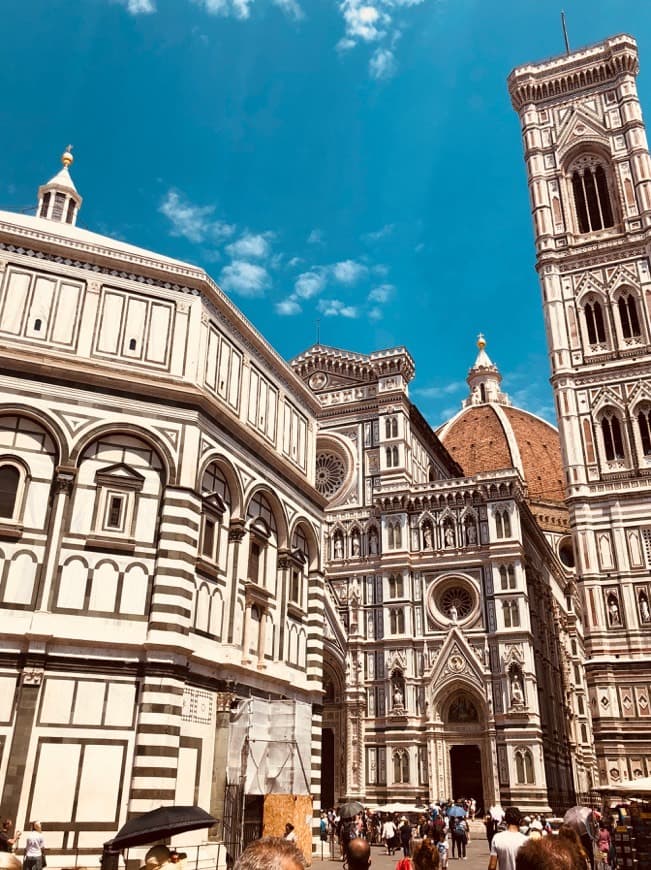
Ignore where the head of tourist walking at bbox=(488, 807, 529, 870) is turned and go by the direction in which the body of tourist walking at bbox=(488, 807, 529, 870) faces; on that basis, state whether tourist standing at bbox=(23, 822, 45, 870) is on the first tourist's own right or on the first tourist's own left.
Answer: on the first tourist's own left

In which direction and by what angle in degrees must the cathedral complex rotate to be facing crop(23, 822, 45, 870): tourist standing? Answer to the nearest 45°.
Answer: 0° — it already faces them

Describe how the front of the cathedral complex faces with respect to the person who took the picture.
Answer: facing the viewer and to the left of the viewer

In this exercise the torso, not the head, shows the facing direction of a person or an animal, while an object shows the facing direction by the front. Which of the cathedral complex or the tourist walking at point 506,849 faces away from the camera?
the tourist walking

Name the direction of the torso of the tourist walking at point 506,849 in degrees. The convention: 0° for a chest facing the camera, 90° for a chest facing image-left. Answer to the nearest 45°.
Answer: approximately 180°

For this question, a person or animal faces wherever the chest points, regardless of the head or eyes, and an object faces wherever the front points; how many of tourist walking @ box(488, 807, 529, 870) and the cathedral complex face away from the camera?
1

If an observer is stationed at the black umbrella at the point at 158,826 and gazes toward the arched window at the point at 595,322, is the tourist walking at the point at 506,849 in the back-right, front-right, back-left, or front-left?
front-right

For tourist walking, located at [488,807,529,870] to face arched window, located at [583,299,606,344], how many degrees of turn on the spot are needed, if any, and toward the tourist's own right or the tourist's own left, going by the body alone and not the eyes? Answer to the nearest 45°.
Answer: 0° — they already face it

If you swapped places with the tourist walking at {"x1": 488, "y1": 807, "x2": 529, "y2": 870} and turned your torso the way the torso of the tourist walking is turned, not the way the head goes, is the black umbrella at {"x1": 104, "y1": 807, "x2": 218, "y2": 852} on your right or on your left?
on your left

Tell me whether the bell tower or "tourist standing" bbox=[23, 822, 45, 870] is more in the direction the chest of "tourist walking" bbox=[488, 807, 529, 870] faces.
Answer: the bell tower
